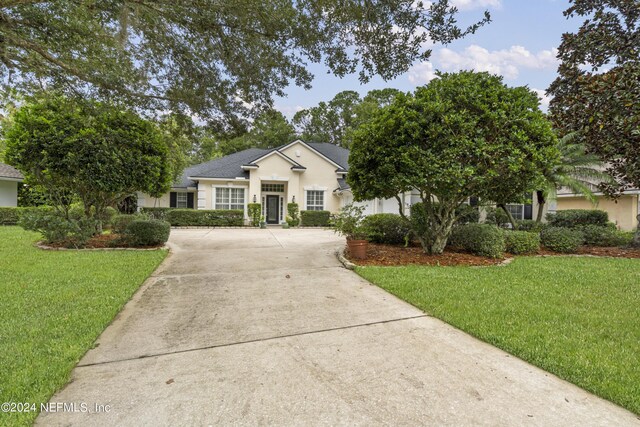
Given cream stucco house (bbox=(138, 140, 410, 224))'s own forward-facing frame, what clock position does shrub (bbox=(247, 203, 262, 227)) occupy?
The shrub is roughly at 1 o'clock from the cream stucco house.

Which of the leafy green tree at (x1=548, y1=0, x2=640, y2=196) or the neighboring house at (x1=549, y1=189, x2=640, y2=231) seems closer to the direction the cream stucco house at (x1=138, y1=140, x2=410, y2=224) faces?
the leafy green tree

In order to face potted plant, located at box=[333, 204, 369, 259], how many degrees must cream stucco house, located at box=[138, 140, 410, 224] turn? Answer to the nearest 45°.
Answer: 0° — it already faces it

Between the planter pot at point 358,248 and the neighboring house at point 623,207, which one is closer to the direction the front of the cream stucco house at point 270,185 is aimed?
the planter pot

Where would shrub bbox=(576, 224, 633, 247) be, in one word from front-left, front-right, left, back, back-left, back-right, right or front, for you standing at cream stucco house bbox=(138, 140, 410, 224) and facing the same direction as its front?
front-left

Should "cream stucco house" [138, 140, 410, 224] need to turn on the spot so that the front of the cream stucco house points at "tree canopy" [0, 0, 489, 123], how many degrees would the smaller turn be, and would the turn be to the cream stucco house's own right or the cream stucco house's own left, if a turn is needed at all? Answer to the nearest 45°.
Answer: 0° — it already faces it

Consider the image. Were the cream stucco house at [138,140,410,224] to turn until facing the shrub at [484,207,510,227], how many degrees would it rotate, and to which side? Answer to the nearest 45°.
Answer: approximately 45° to its left

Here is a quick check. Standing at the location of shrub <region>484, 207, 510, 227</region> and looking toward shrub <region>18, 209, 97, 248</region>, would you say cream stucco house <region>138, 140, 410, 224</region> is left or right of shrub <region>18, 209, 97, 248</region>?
right

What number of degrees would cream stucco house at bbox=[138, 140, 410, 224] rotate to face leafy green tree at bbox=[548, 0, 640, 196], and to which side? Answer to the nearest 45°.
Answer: approximately 45° to its left

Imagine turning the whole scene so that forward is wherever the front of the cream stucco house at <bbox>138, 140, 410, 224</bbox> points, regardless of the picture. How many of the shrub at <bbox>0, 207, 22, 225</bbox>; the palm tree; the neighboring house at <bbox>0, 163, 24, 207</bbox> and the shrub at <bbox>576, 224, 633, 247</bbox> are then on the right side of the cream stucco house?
2

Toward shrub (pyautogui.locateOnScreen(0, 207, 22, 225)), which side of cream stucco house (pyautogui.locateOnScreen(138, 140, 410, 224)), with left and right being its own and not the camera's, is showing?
right

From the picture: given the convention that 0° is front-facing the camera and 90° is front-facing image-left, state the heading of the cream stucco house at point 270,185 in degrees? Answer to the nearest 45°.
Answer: approximately 0°

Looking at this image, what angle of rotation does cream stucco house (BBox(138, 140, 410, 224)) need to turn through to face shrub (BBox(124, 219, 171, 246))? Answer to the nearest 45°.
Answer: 0° — it already faces it
